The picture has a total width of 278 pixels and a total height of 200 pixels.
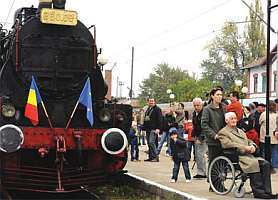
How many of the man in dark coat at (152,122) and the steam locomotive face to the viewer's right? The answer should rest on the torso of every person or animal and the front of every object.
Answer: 0

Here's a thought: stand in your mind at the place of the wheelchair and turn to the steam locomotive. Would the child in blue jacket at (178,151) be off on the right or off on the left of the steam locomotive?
right

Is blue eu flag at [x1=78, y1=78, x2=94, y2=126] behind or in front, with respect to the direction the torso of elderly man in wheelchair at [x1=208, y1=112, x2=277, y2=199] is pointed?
behind

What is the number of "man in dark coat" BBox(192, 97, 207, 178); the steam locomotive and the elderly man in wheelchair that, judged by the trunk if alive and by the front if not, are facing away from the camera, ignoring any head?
0

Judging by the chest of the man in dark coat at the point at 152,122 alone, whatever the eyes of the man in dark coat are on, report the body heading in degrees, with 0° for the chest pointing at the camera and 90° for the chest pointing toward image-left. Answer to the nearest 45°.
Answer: approximately 45°

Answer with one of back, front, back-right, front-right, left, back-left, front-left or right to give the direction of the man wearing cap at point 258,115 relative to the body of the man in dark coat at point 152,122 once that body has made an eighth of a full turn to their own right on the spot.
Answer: back-left

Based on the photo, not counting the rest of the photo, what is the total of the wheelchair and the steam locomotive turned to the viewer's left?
0

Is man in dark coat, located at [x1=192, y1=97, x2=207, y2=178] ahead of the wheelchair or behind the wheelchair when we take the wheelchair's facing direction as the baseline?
behind

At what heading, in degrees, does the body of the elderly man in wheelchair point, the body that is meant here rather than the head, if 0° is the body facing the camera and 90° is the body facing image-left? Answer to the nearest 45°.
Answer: approximately 315°

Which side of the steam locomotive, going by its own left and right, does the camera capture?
front

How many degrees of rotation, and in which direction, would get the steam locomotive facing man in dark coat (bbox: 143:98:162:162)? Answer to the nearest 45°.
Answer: approximately 135° to its left

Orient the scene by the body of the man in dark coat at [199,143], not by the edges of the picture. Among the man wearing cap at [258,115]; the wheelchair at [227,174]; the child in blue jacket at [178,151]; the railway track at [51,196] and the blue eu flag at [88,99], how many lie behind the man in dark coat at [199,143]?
1
